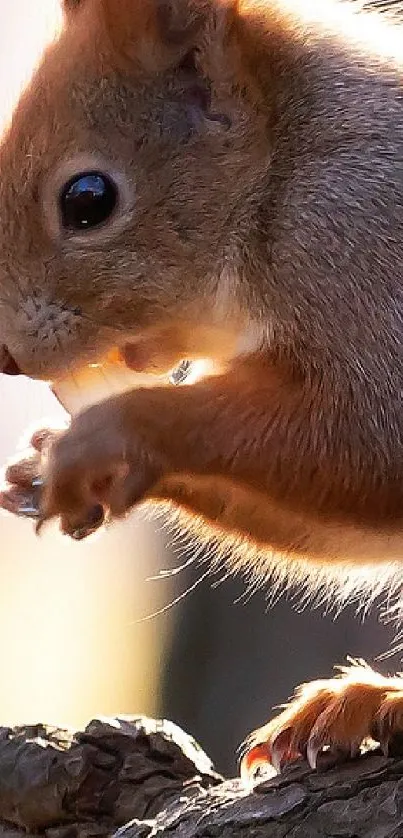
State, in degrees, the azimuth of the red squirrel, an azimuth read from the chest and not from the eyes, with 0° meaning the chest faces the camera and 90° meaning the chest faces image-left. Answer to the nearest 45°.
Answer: approximately 90°
